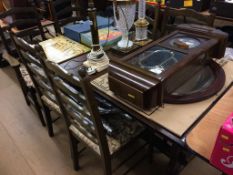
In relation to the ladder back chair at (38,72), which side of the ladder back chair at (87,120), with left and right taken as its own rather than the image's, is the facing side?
left

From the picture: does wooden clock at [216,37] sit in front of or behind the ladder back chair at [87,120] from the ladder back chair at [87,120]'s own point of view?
in front

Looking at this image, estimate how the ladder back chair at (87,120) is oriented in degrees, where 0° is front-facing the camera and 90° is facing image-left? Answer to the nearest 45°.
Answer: approximately 225°

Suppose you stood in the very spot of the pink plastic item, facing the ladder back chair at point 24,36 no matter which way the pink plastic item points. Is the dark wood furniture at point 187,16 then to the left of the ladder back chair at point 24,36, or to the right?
right

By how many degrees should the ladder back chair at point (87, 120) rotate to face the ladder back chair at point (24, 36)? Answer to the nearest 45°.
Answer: approximately 90° to its left

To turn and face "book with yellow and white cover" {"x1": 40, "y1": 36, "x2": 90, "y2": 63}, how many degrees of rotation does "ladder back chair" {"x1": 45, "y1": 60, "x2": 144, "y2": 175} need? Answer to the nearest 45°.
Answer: approximately 45° to its left

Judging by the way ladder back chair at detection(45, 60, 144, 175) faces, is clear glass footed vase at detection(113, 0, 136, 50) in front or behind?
in front
